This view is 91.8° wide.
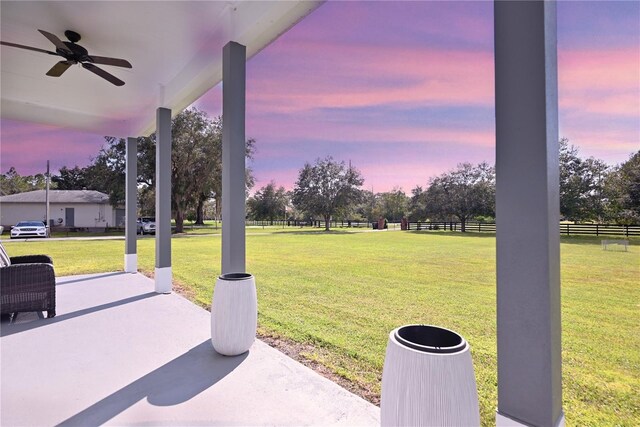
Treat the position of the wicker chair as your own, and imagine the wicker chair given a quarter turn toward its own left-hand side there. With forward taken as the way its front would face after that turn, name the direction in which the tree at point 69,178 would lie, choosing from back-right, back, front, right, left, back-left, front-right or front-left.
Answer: front

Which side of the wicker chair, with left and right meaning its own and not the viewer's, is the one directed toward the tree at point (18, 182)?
left

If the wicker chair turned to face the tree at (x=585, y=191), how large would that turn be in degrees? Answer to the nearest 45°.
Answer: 0° — it already faces it

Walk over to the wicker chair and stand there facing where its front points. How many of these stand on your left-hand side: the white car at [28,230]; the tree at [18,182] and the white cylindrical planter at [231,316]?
2

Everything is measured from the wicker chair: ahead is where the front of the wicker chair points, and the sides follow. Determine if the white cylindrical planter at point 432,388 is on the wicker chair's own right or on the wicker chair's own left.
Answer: on the wicker chair's own right

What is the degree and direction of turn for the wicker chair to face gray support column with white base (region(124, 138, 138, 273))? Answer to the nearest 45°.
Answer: approximately 45° to its left

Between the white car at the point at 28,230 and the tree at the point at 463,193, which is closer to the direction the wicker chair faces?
the tree

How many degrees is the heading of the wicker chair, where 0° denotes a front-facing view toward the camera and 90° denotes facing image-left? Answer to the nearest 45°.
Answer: approximately 270°

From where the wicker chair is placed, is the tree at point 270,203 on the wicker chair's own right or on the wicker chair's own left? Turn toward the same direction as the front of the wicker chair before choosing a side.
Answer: on the wicker chair's own left

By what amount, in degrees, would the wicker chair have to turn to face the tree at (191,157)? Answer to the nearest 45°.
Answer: approximately 45° to its left
